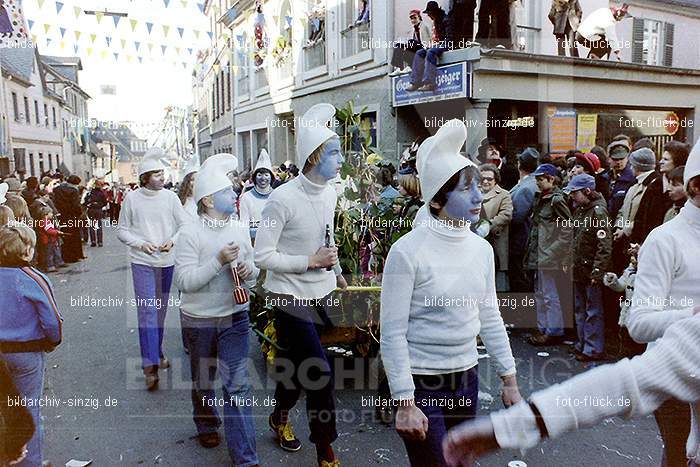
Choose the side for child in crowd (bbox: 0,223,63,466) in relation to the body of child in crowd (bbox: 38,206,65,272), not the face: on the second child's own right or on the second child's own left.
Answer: on the second child's own right

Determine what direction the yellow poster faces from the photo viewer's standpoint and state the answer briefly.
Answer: facing the viewer

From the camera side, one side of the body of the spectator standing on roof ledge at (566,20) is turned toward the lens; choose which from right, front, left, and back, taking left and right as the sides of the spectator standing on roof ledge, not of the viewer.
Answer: front

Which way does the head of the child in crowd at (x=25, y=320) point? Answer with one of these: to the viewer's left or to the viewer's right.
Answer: to the viewer's right

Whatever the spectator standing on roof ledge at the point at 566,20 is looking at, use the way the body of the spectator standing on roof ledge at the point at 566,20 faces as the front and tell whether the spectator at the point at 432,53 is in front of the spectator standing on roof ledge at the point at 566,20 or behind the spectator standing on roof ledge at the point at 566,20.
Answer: in front

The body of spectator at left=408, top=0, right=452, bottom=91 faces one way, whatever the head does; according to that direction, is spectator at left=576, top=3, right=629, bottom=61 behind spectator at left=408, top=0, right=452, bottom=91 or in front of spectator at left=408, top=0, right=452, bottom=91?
behind

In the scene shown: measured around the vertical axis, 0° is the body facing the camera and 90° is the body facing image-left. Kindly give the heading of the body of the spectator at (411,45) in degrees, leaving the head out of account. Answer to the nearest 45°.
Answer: approximately 45°

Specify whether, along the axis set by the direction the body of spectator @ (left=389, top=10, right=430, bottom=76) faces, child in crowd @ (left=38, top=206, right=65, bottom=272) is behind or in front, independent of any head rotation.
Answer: in front

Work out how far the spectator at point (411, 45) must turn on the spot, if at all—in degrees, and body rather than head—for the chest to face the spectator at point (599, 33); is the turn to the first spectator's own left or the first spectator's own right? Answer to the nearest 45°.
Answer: approximately 135° to the first spectator's own left

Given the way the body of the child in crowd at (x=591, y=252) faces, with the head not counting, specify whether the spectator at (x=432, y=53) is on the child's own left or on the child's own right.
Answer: on the child's own right

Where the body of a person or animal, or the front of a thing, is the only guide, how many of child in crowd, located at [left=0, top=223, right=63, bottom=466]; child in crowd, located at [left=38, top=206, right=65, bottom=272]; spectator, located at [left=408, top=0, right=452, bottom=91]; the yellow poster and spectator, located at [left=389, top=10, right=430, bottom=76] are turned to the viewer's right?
1

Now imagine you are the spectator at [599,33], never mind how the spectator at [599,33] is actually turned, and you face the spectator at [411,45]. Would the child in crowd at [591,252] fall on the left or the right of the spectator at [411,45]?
left
